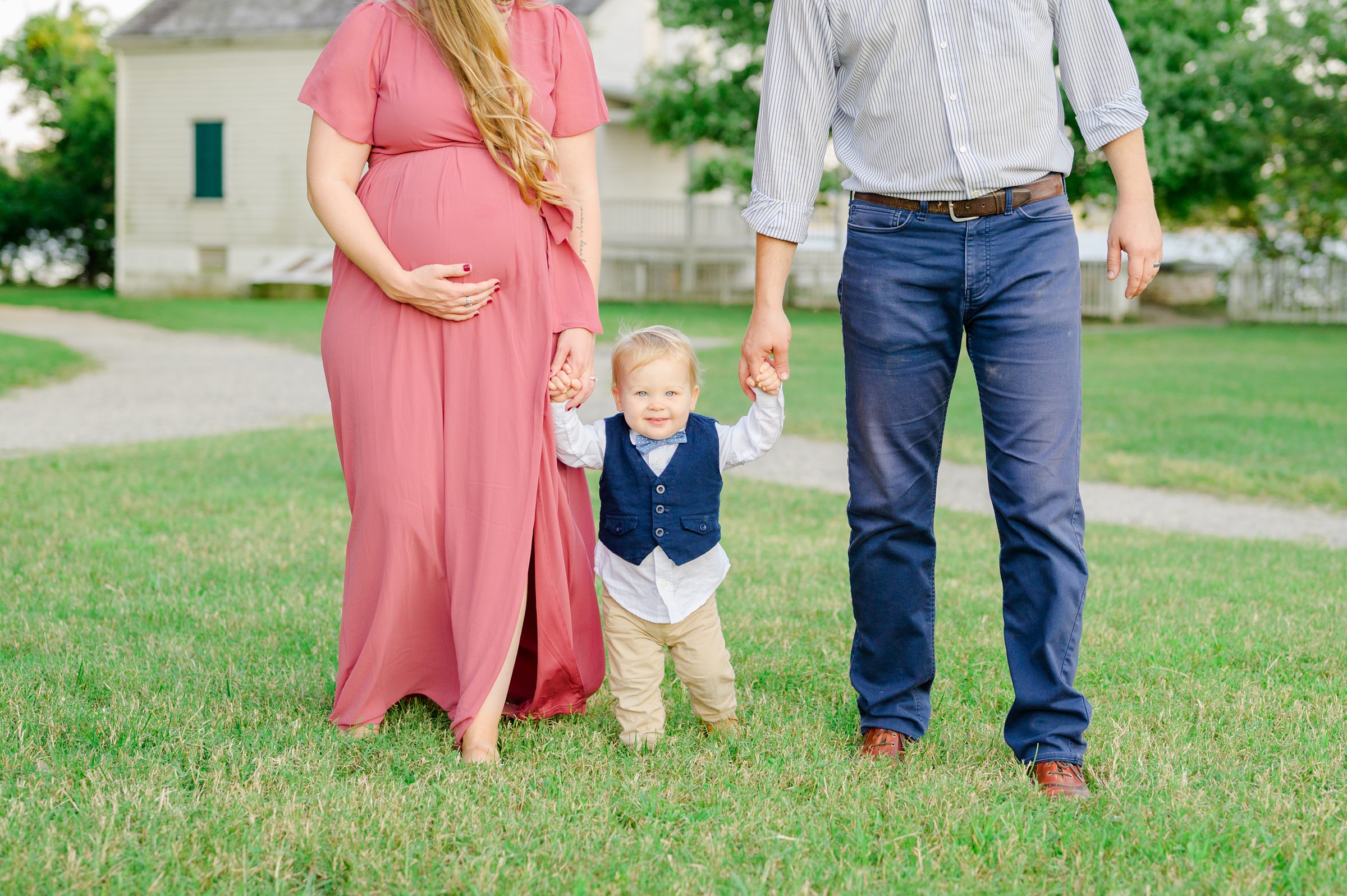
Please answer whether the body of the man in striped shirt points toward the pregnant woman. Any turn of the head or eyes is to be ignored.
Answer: no

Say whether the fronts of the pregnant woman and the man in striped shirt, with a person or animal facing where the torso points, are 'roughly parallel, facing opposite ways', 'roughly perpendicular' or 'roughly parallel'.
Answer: roughly parallel

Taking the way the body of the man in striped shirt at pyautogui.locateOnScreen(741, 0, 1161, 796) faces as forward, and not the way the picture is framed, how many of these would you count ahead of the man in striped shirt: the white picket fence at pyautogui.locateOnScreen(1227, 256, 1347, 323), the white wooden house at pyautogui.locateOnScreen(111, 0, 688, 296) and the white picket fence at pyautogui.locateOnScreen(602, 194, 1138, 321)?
0

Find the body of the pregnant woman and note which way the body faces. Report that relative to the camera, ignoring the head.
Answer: toward the camera

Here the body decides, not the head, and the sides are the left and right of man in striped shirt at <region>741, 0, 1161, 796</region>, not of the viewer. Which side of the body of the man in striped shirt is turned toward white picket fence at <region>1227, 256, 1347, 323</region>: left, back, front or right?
back

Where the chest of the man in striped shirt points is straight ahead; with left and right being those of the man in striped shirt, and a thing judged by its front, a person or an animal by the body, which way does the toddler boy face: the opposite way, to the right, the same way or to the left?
the same way

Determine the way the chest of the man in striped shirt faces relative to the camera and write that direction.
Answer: toward the camera

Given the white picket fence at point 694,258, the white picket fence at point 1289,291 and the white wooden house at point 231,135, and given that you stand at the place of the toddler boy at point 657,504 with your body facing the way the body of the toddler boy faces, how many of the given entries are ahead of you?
0

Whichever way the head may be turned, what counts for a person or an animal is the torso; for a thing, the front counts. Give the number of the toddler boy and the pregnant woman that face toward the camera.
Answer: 2

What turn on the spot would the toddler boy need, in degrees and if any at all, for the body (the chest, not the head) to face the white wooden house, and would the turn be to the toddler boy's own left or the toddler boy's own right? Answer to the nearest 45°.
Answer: approximately 180°

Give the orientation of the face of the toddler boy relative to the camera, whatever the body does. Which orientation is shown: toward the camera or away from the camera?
toward the camera

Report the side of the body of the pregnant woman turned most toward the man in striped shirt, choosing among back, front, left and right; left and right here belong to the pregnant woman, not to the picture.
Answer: left
